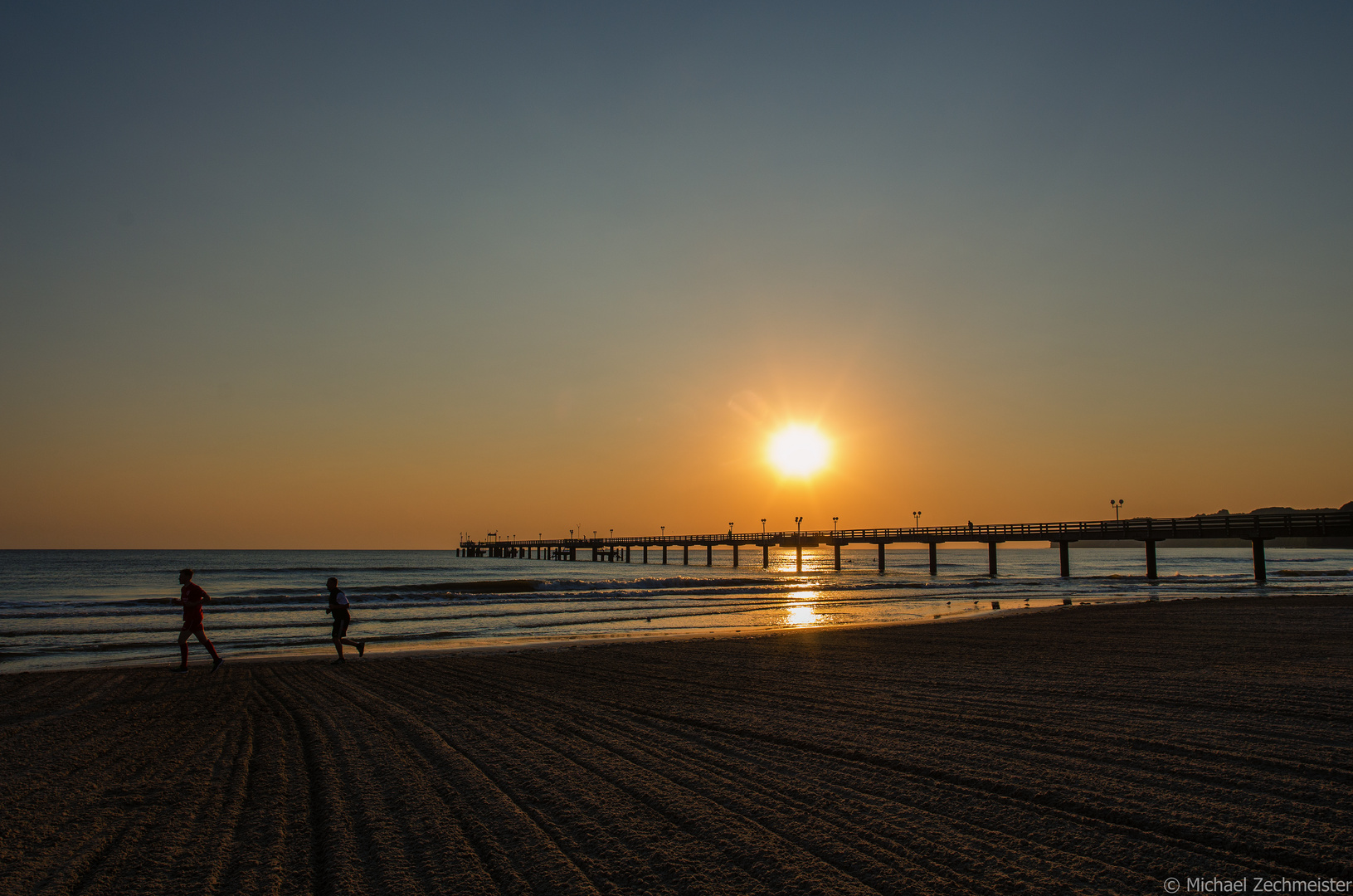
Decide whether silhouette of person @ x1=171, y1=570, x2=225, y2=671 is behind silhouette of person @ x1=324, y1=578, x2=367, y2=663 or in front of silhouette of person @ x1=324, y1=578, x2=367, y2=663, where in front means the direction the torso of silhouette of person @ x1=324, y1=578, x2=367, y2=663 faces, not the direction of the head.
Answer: in front

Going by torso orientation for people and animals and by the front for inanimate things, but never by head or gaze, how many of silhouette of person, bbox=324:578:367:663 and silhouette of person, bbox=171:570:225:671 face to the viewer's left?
2

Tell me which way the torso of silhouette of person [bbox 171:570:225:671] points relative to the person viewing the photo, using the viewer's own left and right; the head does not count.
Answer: facing to the left of the viewer

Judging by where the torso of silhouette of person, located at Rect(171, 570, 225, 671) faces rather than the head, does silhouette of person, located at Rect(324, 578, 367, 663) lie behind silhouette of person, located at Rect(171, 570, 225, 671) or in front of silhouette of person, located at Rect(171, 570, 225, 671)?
behind

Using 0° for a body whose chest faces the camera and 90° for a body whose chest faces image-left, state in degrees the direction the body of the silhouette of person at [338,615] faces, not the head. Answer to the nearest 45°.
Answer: approximately 90°

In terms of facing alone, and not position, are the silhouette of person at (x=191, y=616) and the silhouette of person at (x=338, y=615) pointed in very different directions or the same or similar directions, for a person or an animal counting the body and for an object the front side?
same or similar directions
